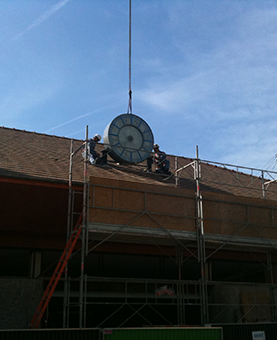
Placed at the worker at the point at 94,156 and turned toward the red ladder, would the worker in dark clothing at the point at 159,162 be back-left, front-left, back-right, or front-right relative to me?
back-left

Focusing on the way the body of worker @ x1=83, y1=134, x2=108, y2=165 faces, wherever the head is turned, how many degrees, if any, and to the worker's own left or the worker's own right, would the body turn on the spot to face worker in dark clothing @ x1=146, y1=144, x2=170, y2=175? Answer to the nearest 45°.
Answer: approximately 45° to the worker's own left

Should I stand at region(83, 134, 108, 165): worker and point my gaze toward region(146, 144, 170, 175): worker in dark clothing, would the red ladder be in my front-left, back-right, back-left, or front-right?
back-right

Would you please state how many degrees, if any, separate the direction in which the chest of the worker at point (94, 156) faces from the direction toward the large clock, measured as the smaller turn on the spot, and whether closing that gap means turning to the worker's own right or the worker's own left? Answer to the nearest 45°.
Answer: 0° — they already face it

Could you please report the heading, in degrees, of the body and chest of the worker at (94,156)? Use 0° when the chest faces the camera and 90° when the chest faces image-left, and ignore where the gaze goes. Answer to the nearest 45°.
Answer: approximately 270°
